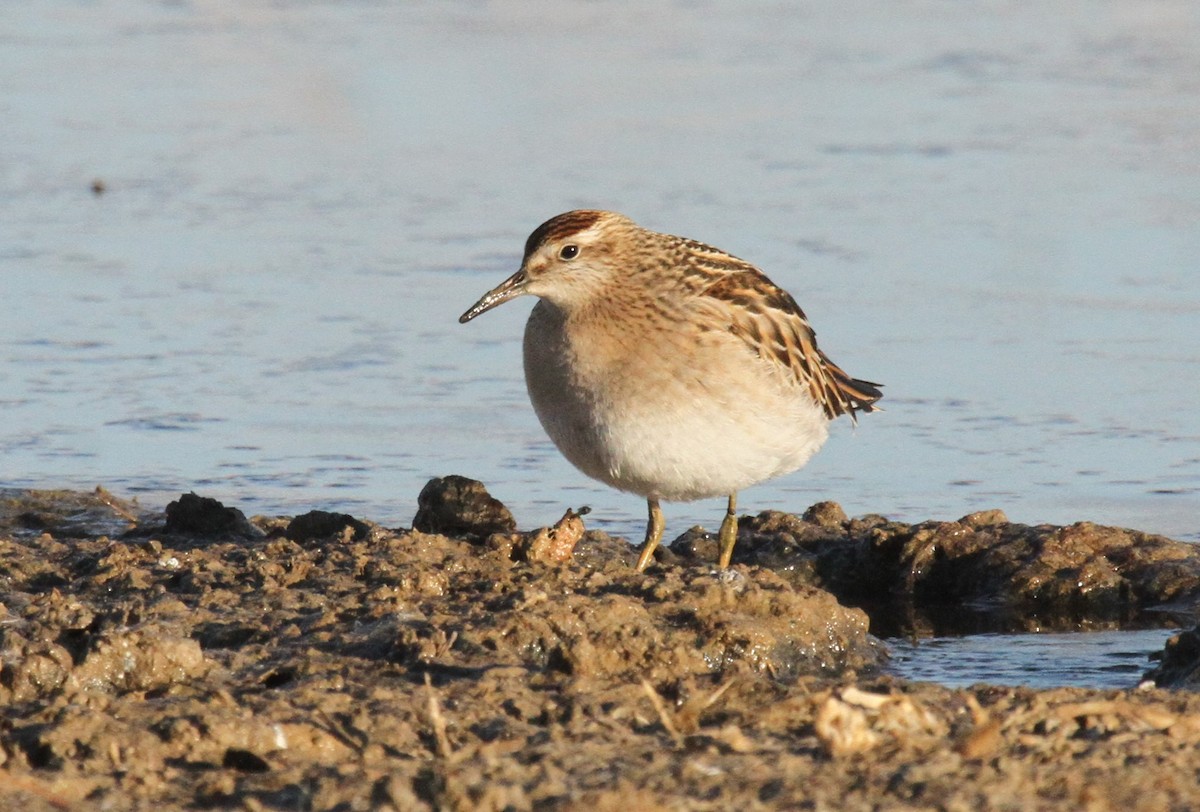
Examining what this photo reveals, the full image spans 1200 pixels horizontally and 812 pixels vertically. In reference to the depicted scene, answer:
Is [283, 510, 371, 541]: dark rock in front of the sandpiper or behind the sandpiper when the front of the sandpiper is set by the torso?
in front

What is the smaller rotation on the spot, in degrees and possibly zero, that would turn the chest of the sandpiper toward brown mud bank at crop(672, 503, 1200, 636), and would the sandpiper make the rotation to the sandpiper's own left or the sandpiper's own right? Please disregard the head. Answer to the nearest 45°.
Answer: approximately 135° to the sandpiper's own left

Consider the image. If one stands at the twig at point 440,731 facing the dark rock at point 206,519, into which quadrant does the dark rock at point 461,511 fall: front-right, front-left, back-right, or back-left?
front-right

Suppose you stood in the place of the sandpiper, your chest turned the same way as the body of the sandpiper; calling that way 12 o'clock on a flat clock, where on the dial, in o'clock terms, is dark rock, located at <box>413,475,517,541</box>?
The dark rock is roughly at 2 o'clock from the sandpiper.

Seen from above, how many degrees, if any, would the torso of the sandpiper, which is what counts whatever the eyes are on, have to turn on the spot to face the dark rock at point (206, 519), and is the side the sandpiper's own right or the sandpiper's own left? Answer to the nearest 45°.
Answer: approximately 45° to the sandpiper's own right

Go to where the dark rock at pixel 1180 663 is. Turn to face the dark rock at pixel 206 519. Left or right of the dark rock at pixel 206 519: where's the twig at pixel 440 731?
left

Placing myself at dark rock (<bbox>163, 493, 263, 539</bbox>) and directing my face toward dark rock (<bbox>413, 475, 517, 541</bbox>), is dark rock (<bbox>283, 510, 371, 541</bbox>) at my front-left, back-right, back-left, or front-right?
front-right

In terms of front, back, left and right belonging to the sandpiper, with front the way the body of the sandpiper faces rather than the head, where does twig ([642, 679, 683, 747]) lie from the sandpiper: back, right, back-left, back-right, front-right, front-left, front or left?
front-left

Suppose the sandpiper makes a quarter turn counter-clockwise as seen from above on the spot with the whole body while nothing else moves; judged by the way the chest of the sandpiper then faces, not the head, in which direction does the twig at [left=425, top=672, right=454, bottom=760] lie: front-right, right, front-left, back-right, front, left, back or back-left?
front-right

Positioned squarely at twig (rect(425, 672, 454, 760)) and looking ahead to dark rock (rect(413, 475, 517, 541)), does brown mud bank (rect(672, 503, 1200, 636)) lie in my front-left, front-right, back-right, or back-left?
front-right

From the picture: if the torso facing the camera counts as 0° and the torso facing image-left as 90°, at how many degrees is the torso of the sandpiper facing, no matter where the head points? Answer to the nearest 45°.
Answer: approximately 45°
